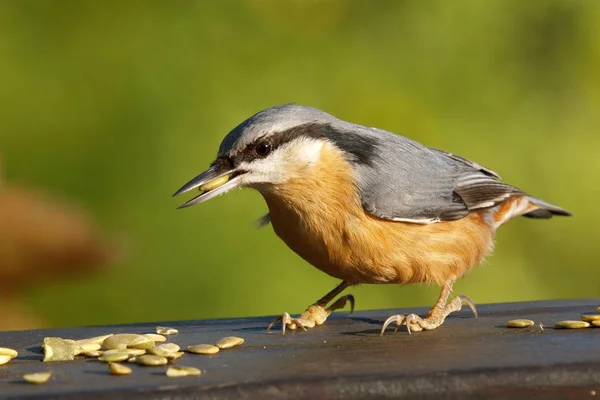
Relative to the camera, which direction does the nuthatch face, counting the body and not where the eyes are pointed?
to the viewer's left

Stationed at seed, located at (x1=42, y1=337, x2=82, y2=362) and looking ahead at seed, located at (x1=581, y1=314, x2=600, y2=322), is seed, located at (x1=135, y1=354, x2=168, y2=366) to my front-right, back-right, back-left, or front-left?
front-right

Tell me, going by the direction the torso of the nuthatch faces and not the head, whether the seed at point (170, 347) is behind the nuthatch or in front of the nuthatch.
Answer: in front

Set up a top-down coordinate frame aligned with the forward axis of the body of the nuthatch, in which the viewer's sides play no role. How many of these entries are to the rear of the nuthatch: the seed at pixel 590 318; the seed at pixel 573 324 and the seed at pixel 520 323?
3

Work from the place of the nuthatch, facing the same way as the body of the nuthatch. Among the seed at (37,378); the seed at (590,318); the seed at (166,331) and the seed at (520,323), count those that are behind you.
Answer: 2

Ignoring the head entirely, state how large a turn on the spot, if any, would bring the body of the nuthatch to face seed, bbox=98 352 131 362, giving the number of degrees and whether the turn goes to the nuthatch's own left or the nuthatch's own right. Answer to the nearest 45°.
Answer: approximately 45° to the nuthatch's own left

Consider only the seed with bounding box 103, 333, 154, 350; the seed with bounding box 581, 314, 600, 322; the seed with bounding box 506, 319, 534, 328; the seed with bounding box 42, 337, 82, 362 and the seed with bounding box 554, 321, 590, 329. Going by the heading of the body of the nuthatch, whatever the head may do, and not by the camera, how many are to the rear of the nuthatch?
3

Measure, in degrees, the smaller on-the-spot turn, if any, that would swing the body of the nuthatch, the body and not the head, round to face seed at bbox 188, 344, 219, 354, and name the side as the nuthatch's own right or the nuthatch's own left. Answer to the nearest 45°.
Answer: approximately 45° to the nuthatch's own left

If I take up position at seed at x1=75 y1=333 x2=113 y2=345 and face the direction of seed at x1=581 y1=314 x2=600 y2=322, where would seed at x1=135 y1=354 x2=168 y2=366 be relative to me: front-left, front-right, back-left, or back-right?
front-right

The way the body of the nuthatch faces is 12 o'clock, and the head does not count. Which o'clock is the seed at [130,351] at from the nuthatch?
The seed is roughly at 11 o'clock from the nuthatch.

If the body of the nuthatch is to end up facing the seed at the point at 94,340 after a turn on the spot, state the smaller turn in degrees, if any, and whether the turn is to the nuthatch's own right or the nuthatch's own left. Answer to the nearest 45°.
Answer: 0° — it already faces it

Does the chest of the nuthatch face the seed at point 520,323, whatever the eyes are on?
no

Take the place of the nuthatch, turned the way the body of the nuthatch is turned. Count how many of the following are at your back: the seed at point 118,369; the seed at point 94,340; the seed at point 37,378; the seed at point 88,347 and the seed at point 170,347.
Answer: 0

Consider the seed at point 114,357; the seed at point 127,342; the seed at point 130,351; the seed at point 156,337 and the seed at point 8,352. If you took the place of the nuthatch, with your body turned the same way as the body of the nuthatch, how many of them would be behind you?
0

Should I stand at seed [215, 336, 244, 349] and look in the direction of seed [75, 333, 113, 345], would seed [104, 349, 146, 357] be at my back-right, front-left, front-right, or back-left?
front-left

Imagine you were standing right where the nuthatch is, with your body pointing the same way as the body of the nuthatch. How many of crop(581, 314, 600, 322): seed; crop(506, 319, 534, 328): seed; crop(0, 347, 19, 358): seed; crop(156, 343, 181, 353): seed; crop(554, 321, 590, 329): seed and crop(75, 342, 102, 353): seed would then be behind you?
3

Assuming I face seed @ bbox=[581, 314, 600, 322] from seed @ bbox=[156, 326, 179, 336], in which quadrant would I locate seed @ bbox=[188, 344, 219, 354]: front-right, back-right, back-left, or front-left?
front-right

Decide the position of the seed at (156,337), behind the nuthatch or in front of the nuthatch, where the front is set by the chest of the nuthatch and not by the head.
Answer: in front
